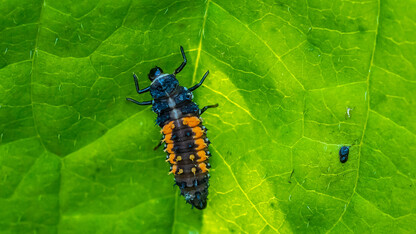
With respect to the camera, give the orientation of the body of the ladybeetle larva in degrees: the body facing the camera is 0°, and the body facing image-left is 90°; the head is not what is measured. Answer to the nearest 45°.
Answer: approximately 180°
